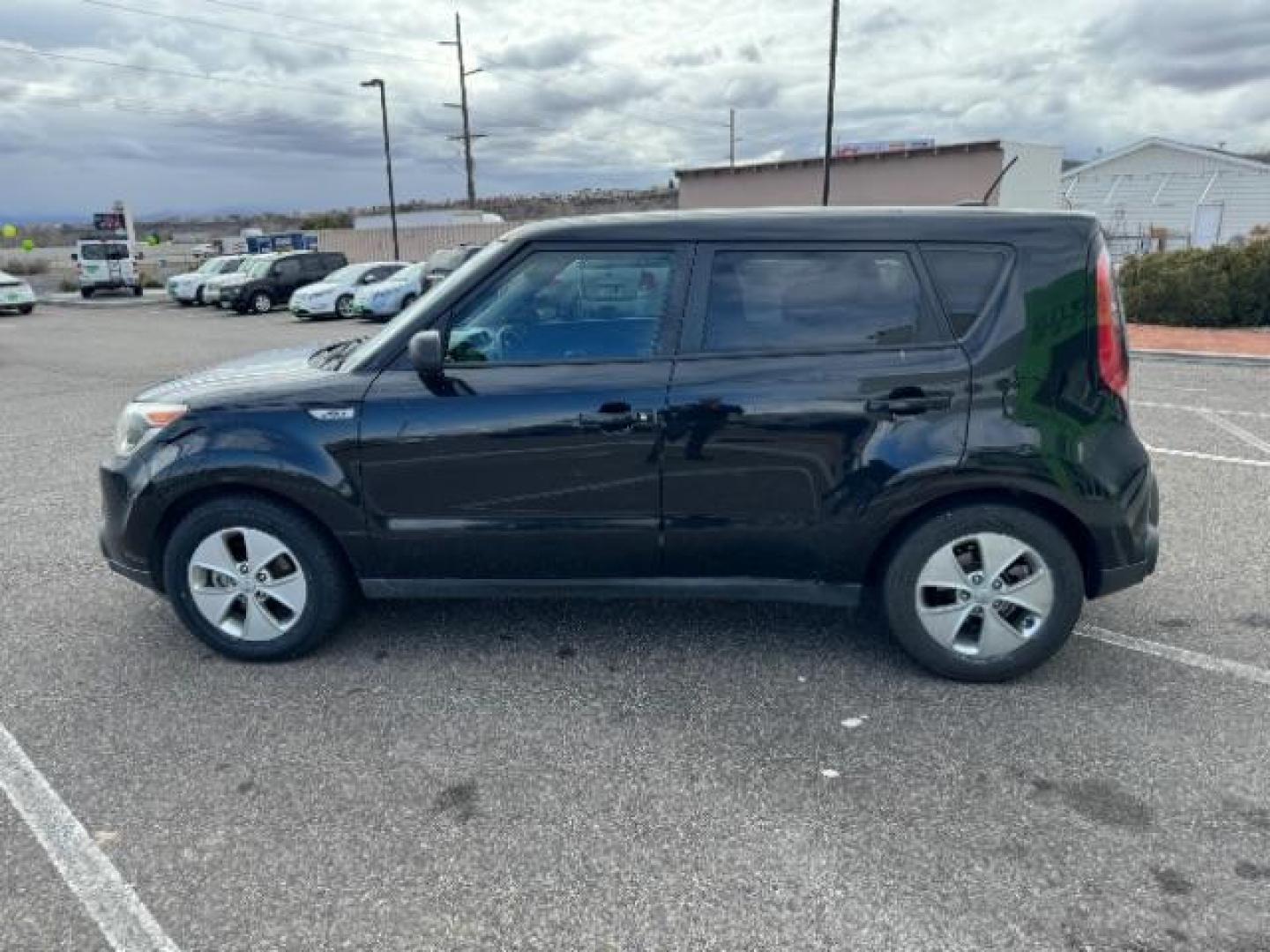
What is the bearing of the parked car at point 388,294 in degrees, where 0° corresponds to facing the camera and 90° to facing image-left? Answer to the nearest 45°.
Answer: approximately 45°

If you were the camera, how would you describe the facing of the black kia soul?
facing to the left of the viewer

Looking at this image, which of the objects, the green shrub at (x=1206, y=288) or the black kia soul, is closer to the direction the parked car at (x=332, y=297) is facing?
the black kia soul

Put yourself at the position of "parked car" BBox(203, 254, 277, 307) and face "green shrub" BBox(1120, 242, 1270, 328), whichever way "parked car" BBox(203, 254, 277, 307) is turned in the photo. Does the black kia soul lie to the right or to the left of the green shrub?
right

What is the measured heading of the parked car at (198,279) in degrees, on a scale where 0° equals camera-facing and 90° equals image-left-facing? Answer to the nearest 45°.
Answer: approximately 45°

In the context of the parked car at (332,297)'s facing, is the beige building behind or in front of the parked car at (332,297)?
behind

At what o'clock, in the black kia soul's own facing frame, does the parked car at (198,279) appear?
The parked car is roughly at 2 o'clock from the black kia soul.
